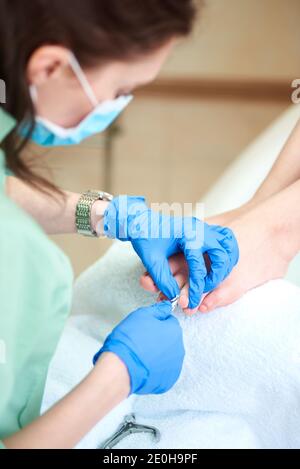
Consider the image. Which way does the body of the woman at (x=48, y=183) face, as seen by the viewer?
to the viewer's right
